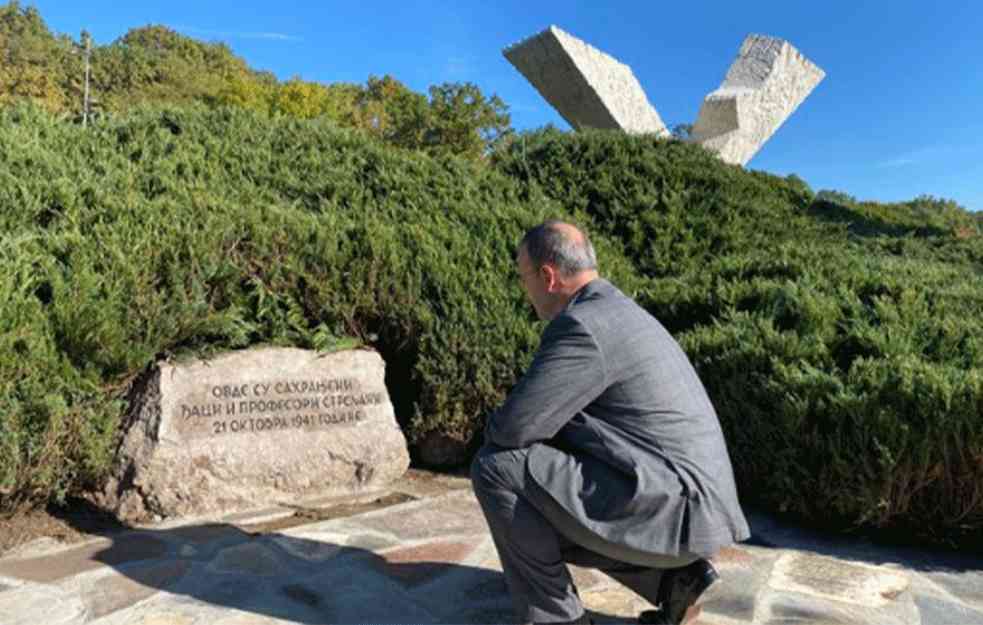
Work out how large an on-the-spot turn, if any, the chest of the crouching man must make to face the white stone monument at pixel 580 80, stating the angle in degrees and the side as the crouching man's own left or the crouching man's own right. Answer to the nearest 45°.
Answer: approximately 45° to the crouching man's own right

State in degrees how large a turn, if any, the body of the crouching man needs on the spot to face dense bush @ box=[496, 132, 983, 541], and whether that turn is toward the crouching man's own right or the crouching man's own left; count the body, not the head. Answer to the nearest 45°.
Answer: approximately 90° to the crouching man's own right

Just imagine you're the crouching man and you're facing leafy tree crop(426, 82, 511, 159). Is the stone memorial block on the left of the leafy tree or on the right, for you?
left

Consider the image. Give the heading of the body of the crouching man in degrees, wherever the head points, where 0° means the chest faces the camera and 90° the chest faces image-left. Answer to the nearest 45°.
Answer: approximately 135°

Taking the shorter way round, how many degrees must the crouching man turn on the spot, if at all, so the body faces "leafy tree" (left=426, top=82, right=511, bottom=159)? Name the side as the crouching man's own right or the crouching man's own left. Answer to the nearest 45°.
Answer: approximately 45° to the crouching man's own right

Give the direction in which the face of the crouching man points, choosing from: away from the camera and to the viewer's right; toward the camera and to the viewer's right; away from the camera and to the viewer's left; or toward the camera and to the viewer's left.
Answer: away from the camera and to the viewer's left

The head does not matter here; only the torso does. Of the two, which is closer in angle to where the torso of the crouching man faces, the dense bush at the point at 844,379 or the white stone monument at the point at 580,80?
the white stone monument

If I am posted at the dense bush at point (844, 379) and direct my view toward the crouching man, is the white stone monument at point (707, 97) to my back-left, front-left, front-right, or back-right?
back-right

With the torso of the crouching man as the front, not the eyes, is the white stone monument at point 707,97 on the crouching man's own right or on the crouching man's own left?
on the crouching man's own right

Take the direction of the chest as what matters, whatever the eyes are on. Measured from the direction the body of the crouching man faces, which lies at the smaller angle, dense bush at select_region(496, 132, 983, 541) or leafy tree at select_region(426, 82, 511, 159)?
the leafy tree

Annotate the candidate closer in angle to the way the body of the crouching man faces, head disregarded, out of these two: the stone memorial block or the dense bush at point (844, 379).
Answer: the stone memorial block
